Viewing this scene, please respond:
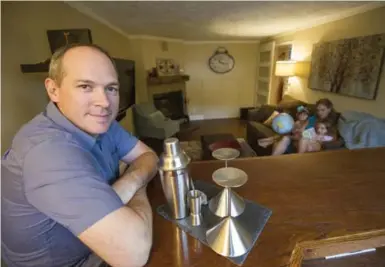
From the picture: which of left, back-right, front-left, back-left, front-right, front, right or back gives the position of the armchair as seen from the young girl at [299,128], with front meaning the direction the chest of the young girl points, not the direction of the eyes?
front-right

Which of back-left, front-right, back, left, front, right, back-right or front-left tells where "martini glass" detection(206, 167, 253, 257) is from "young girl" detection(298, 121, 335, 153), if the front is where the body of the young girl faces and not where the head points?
front-left

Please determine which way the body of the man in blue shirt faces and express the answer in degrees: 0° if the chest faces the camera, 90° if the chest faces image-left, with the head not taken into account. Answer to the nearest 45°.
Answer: approximately 315°

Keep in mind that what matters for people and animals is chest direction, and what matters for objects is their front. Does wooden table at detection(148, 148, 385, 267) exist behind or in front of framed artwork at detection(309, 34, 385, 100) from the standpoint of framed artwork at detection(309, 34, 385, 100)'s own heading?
in front

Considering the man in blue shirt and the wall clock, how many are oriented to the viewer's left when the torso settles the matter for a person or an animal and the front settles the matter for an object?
0

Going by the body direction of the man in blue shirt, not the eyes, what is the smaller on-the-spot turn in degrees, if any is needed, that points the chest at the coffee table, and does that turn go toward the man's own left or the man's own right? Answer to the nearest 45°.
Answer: approximately 90° to the man's own left

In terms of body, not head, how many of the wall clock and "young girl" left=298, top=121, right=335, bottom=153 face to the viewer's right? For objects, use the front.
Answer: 0

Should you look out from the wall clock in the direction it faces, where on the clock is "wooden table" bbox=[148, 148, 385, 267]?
The wooden table is roughly at 12 o'clock from the wall clock.

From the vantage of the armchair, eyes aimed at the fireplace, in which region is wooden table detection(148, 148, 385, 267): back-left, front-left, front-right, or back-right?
back-right

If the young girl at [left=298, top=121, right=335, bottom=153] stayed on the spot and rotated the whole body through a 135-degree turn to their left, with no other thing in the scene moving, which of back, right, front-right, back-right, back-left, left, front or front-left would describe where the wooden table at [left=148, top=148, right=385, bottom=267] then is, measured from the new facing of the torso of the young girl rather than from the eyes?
right

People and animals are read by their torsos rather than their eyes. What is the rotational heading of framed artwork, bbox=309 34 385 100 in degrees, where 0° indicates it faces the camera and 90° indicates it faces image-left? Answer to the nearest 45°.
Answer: approximately 45°

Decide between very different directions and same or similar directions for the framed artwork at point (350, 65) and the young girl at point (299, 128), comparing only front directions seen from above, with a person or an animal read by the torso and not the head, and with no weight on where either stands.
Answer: same or similar directions

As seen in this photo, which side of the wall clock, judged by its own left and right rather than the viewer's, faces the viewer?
front

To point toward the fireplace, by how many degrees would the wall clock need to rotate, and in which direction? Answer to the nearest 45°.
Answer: approximately 45° to its right

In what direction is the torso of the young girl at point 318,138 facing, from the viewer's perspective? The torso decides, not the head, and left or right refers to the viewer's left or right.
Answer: facing the viewer and to the left of the viewer
